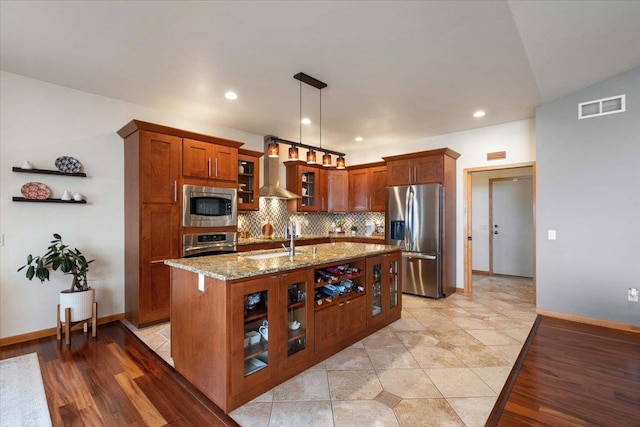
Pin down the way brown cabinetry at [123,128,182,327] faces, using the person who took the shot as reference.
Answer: facing the viewer and to the right of the viewer

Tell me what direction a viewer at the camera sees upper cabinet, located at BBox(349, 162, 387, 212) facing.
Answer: facing the viewer and to the left of the viewer

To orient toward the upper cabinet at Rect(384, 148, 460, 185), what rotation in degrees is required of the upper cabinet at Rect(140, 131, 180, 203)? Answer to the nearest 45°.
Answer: approximately 45° to its left

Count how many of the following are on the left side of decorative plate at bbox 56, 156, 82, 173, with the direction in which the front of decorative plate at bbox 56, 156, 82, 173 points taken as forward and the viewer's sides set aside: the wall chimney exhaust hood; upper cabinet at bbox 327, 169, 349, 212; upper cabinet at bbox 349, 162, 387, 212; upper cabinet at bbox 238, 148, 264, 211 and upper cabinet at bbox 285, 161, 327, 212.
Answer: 5

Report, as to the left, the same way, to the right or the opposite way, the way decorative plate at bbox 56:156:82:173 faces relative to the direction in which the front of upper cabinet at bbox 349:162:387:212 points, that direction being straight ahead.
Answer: to the left

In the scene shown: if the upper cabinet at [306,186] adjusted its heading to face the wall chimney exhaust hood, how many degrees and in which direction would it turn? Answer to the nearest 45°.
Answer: approximately 90° to its right

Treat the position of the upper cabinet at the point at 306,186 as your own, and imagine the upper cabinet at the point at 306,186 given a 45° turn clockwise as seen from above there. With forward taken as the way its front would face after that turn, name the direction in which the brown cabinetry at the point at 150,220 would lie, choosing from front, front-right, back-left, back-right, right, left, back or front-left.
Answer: front-right

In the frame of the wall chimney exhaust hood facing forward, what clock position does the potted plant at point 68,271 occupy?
The potted plant is roughly at 3 o'clock from the wall chimney exhaust hood.

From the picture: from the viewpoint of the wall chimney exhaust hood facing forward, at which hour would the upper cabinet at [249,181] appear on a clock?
The upper cabinet is roughly at 3 o'clock from the wall chimney exhaust hood.

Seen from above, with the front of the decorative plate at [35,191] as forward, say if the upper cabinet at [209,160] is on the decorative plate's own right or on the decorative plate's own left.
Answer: on the decorative plate's own left

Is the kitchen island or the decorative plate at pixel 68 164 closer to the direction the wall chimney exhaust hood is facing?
the kitchen island
